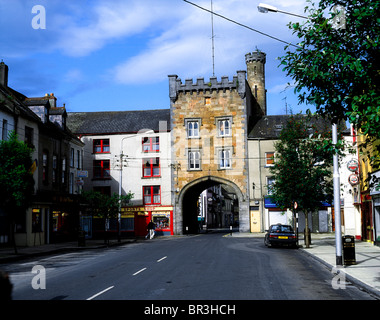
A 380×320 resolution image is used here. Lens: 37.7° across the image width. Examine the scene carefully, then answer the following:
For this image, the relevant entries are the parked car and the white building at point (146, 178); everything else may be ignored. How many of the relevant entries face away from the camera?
1

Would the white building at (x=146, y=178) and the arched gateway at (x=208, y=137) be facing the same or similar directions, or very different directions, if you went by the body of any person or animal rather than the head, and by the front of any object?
same or similar directions

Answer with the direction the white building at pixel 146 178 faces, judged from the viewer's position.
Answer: facing the viewer

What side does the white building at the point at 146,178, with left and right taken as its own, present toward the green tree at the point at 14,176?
front

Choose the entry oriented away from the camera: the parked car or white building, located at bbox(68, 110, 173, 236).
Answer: the parked car

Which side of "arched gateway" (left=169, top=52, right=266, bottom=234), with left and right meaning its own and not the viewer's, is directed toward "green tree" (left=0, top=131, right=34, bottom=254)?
front

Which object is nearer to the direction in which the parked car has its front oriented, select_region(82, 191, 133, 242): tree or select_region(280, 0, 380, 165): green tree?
the tree

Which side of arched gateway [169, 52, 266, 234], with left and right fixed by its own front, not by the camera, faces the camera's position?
front

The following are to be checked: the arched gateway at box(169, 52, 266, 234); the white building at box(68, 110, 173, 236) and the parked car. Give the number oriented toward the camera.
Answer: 2

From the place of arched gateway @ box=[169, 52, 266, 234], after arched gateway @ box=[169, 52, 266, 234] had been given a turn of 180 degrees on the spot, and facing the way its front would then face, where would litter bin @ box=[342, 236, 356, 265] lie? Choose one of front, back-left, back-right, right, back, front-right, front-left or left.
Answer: back

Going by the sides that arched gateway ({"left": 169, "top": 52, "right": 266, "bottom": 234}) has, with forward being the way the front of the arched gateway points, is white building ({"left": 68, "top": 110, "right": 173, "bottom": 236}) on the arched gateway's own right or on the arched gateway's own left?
on the arched gateway's own right

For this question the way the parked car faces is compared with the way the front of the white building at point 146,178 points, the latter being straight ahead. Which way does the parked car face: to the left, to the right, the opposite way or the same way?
the opposite way

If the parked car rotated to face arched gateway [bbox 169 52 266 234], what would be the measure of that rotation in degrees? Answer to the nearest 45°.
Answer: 0° — it already faces it

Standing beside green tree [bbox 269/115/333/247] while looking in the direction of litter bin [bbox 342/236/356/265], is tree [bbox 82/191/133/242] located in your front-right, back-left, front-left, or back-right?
back-right
